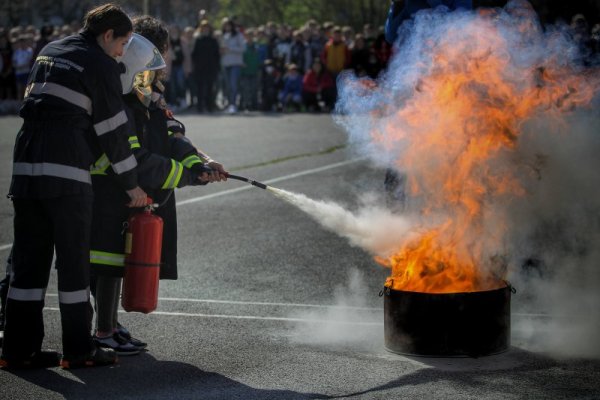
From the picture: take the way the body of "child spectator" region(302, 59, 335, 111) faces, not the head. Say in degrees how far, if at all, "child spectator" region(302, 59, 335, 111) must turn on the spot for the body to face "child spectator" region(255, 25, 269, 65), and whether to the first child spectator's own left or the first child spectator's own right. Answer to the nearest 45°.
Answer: approximately 135° to the first child spectator's own right

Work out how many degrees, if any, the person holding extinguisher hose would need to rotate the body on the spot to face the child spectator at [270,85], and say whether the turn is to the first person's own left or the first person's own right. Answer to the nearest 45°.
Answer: approximately 90° to the first person's own left

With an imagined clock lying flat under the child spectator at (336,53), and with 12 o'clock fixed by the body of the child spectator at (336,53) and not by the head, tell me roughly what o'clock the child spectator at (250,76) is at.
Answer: the child spectator at (250,76) is roughly at 4 o'clock from the child spectator at (336,53).

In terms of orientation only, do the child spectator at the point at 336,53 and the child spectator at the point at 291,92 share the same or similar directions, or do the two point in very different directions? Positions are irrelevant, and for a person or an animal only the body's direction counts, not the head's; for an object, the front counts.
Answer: same or similar directions

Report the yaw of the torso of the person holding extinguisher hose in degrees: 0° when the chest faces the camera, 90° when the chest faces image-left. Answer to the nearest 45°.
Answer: approximately 270°

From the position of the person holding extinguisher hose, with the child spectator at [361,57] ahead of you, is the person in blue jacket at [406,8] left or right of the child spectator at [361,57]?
right

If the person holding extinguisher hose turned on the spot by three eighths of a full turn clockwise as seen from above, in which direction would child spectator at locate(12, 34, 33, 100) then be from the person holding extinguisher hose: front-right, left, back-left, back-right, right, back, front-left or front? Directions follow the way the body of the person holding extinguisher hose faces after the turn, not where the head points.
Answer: back-right

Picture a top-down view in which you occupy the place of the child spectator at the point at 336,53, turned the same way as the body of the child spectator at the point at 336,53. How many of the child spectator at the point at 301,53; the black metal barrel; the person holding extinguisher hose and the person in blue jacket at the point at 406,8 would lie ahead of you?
3

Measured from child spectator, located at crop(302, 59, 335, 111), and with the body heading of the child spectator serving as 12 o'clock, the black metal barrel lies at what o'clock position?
The black metal barrel is roughly at 12 o'clock from the child spectator.

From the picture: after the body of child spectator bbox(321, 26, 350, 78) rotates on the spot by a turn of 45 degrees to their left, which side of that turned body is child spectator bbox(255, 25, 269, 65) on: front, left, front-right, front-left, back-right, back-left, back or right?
back

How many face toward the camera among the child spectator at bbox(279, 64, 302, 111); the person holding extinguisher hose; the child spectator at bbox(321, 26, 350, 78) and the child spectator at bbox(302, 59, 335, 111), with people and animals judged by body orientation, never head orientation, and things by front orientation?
3

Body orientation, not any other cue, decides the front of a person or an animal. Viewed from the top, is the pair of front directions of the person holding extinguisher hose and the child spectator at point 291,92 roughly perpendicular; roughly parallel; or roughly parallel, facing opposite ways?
roughly perpendicular

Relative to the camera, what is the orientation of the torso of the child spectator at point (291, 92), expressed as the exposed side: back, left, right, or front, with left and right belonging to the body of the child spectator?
front

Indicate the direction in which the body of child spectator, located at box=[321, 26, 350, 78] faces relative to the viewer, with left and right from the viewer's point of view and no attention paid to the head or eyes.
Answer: facing the viewer

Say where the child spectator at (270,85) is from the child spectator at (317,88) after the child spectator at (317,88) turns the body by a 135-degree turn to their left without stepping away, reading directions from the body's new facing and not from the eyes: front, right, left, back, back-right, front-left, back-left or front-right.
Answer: left

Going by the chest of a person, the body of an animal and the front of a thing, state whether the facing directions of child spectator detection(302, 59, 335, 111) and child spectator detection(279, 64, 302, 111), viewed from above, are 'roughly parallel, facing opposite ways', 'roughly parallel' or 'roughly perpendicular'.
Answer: roughly parallel
